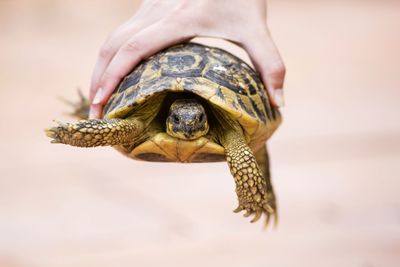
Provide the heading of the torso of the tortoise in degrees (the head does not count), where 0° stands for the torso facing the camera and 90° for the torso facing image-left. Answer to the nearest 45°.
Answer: approximately 0°
